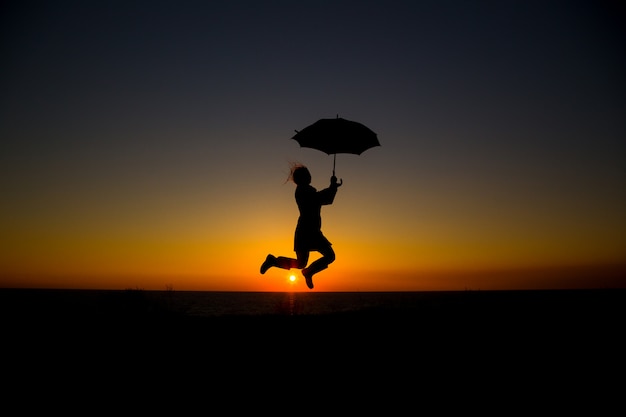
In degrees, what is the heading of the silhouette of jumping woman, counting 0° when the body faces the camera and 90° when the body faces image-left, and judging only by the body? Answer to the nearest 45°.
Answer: approximately 270°
